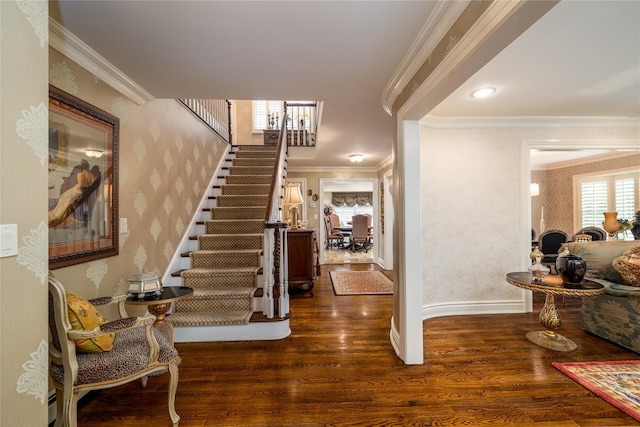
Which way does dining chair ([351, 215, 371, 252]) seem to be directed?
away from the camera

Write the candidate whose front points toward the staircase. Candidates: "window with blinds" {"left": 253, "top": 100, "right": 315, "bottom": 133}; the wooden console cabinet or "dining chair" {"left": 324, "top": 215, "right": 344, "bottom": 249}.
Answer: the window with blinds

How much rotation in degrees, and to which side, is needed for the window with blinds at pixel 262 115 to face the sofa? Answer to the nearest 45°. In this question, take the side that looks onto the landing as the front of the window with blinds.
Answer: approximately 45° to its left

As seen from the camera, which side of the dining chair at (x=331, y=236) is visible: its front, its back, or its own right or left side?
right

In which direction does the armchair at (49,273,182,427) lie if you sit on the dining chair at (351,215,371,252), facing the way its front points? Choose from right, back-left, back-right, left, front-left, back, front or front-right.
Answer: back

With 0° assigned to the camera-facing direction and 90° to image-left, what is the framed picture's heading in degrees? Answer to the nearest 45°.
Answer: approximately 315°

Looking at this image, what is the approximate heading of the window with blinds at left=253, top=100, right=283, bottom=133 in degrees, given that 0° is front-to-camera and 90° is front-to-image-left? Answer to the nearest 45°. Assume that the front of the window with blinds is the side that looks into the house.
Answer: approximately 0°

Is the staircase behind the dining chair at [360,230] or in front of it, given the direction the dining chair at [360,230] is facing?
behind

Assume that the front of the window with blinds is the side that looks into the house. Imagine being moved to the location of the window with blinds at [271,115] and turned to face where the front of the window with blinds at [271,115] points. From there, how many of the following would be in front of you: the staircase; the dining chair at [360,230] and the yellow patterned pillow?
2
